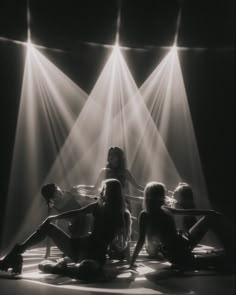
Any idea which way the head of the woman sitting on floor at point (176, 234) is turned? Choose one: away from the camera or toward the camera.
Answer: away from the camera

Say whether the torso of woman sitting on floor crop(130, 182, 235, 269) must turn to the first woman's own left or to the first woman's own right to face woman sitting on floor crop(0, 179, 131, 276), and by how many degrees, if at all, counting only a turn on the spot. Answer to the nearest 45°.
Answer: approximately 135° to the first woman's own left

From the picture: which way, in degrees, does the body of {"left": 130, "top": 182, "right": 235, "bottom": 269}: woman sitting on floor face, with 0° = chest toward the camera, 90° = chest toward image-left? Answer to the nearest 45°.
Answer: approximately 225°
